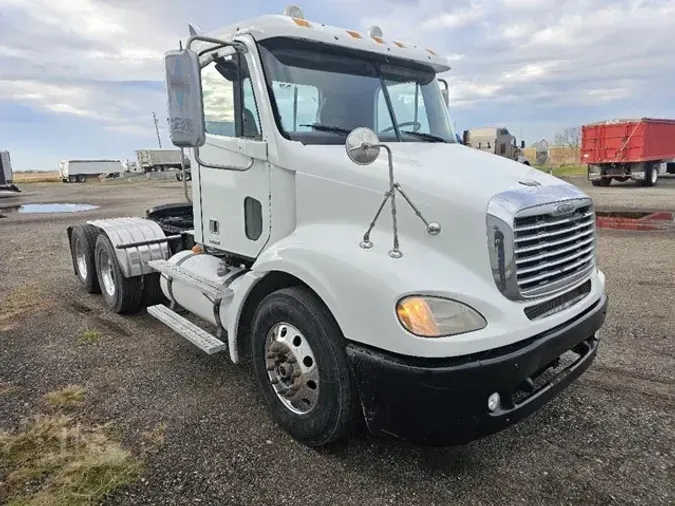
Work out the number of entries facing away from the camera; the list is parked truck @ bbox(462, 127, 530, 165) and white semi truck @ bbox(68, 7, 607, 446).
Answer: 0

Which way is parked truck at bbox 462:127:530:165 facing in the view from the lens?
facing the viewer and to the right of the viewer

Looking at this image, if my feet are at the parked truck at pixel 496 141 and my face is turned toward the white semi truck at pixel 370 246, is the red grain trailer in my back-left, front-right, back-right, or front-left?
front-left

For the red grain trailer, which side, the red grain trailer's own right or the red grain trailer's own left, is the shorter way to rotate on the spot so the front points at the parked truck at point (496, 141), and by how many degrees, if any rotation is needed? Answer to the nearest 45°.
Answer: approximately 90° to the red grain trailer's own left

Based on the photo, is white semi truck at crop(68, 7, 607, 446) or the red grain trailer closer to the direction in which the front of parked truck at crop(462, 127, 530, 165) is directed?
the red grain trailer

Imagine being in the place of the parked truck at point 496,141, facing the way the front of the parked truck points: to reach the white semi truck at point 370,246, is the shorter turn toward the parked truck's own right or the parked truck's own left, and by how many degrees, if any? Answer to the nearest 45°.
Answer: approximately 45° to the parked truck's own right

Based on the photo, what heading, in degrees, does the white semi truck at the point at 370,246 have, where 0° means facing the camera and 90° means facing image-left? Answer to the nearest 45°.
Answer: approximately 315°

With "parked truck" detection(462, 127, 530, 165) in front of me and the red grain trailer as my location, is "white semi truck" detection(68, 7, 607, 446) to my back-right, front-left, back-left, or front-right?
back-left

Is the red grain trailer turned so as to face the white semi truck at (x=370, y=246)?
no

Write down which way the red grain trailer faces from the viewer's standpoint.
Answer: facing away from the viewer and to the right of the viewer

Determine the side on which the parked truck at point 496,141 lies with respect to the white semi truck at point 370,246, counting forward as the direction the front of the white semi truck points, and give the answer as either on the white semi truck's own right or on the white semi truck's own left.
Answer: on the white semi truck's own left

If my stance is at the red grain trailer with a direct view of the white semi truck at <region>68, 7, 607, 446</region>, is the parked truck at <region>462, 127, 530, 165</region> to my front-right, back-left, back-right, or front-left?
back-right

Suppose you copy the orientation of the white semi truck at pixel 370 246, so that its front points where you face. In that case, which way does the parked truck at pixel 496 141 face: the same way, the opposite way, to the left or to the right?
the same way

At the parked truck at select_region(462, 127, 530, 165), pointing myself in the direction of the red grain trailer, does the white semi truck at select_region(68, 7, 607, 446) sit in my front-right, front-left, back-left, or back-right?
front-right

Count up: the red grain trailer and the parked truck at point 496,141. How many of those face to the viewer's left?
0

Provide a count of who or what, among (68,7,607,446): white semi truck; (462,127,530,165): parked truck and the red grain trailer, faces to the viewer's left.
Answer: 0

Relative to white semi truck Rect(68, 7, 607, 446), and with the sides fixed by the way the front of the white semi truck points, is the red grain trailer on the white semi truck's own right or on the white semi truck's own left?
on the white semi truck's own left
